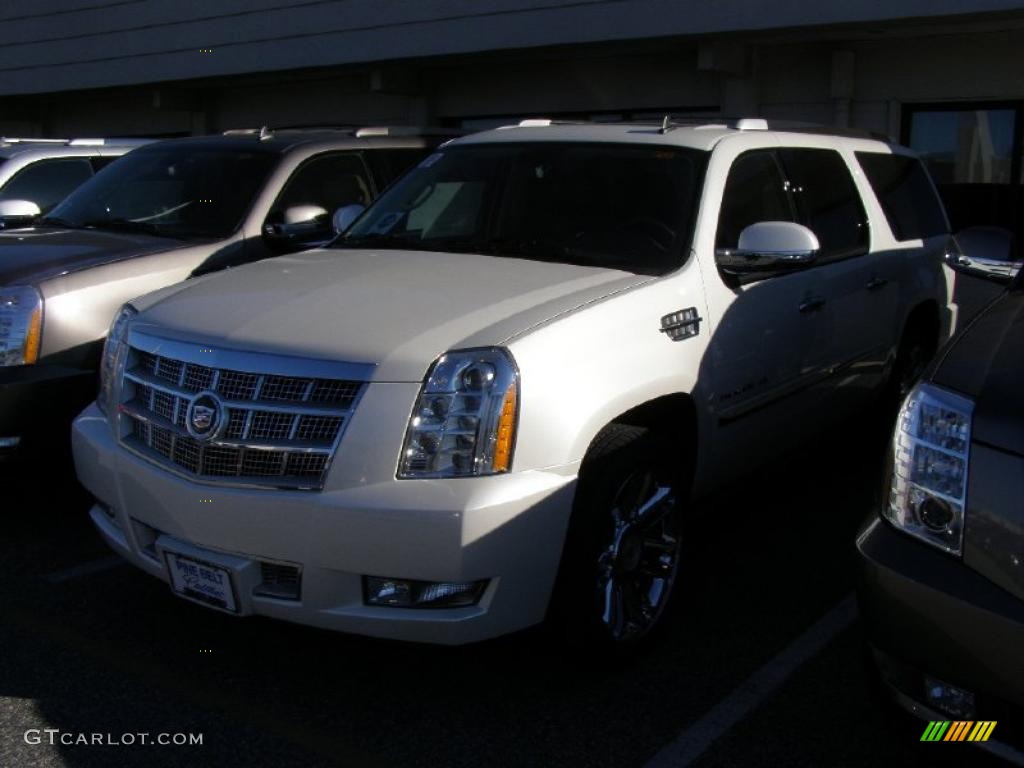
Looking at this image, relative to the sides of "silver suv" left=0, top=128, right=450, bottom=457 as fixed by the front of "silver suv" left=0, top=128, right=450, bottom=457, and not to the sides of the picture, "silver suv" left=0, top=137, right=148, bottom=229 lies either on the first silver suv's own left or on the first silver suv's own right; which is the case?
on the first silver suv's own right

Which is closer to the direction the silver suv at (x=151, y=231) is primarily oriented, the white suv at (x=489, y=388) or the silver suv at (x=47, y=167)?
the white suv

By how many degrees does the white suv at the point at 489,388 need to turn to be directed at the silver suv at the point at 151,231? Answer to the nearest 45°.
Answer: approximately 90° to its right

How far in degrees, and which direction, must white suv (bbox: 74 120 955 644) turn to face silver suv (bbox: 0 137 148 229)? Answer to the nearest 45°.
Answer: approximately 90° to its right

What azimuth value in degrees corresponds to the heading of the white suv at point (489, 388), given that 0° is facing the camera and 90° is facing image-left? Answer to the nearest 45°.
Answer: approximately 45°

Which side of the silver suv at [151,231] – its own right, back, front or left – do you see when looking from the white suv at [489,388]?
left

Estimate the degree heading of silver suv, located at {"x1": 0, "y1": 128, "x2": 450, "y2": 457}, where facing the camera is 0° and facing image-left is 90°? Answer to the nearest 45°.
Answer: approximately 45°
